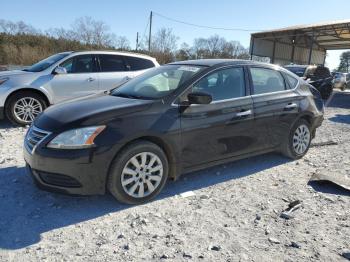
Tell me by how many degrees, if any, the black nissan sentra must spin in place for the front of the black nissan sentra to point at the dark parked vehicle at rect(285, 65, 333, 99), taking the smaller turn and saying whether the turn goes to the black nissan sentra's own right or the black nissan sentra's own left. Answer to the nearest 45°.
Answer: approximately 180°

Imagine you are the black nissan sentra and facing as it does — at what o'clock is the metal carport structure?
The metal carport structure is roughly at 5 o'clock from the black nissan sentra.

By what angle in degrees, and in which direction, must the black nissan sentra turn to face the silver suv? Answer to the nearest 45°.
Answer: approximately 90° to its right

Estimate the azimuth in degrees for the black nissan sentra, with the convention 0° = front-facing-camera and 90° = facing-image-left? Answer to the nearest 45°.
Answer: approximately 45°
